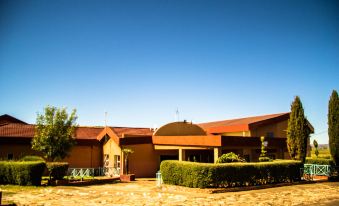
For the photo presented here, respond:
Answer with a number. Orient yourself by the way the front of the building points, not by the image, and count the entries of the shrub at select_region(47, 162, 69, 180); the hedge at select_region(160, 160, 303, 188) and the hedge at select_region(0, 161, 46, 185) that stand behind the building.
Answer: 0

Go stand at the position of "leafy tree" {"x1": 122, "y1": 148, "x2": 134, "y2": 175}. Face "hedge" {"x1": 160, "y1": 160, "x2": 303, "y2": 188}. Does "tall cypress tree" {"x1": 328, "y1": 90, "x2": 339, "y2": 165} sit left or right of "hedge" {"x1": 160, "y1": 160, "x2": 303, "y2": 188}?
left

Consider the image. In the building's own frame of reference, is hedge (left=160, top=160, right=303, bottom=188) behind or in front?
in front

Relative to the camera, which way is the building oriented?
toward the camera

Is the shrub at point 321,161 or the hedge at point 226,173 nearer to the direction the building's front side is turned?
the hedge

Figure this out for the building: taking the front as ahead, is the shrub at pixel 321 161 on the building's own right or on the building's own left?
on the building's own left

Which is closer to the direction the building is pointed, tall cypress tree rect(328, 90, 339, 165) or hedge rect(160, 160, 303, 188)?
the hedge

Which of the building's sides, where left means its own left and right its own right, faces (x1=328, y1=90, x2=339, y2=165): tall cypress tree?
left
